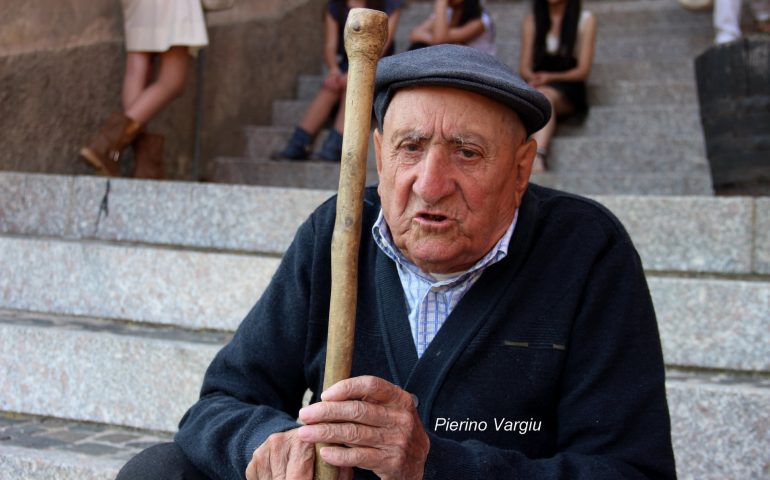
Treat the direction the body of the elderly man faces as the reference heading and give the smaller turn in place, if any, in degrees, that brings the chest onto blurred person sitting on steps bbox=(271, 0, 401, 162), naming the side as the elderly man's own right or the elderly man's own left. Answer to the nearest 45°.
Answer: approximately 135° to the elderly man's own right

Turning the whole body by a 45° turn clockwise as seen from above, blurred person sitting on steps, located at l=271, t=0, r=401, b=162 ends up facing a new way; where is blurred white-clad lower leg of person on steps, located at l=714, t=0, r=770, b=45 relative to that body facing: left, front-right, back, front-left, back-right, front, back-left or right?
back

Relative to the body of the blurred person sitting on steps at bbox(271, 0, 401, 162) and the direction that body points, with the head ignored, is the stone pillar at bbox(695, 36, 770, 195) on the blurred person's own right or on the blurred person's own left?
on the blurred person's own left

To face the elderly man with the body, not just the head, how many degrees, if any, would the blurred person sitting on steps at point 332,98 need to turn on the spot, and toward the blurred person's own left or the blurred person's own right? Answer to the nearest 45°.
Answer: approximately 45° to the blurred person's own left

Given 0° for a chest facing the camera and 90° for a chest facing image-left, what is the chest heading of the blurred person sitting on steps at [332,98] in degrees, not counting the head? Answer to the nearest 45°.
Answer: approximately 45°

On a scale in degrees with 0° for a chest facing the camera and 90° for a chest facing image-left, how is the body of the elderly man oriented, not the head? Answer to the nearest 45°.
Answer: approximately 45°

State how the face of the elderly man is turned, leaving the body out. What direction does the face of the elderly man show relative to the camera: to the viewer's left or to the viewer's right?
to the viewer's left
